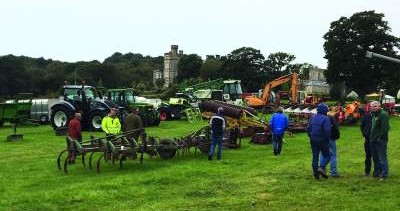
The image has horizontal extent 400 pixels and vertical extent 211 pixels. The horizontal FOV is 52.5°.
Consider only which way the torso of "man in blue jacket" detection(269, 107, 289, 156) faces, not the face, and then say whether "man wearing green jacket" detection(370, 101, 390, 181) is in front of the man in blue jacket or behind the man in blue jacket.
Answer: behind

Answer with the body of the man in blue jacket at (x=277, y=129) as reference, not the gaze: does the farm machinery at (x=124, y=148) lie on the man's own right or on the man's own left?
on the man's own left

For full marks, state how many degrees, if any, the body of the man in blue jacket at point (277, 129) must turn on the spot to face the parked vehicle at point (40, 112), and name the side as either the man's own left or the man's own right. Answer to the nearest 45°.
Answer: approximately 45° to the man's own left

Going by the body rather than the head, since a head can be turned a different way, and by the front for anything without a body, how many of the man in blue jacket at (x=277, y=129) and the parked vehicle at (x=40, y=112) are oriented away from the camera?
1

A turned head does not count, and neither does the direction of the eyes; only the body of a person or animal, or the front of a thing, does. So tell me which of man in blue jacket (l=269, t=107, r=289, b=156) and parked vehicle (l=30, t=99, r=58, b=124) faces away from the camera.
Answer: the man in blue jacket

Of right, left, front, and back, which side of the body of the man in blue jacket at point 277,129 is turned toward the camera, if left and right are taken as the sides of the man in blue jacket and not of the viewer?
back
